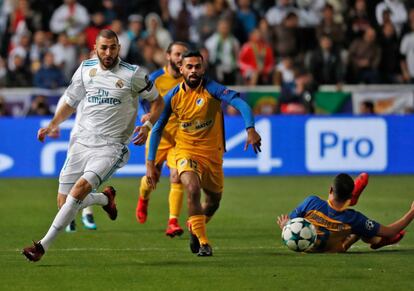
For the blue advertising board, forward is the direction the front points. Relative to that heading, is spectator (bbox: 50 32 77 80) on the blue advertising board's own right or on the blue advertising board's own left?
on the blue advertising board's own right

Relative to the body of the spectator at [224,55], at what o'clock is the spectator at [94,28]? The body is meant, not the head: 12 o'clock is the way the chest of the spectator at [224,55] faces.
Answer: the spectator at [94,28] is roughly at 3 o'clock from the spectator at [224,55].

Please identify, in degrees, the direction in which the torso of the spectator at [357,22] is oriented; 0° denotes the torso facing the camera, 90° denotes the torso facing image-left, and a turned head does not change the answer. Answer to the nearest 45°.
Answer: approximately 0°

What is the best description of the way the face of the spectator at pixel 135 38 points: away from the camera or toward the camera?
toward the camera

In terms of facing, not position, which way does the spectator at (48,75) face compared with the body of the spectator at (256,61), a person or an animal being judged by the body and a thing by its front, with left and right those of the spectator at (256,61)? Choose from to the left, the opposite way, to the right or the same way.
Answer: the same way

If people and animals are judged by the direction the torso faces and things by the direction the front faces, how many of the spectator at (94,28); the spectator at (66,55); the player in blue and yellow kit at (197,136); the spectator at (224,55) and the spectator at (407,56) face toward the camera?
5

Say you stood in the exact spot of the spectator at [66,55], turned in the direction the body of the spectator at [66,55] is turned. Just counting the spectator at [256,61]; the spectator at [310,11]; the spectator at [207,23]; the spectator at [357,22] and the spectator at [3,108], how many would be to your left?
4

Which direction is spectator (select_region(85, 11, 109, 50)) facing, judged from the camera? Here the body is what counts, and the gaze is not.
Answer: toward the camera

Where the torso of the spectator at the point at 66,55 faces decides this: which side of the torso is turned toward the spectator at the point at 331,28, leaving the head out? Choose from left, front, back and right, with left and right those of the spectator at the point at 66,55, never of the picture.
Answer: left

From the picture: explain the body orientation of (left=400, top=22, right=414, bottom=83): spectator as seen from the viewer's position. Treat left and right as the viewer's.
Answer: facing the viewer

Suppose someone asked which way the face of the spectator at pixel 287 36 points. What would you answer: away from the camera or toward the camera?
toward the camera

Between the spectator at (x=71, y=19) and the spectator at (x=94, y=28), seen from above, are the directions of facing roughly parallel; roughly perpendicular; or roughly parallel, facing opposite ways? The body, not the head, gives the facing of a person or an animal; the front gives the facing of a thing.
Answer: roughly parallel

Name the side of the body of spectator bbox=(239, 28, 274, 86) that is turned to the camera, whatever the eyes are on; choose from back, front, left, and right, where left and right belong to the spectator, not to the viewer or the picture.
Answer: front

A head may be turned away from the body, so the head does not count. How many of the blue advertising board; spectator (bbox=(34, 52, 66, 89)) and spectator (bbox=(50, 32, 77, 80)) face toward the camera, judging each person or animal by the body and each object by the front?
3

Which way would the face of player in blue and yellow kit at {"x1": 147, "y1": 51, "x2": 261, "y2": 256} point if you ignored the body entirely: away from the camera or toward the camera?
toward the camera

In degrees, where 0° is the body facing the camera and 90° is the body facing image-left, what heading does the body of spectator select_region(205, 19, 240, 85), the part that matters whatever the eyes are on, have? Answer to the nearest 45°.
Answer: approximately 0°

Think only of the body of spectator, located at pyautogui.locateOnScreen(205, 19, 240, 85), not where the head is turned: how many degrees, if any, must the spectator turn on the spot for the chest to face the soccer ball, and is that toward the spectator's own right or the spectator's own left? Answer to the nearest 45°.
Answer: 0° — they already face it

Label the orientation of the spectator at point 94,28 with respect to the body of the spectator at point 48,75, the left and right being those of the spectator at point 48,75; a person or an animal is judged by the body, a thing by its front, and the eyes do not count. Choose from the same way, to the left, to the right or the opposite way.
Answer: the same way

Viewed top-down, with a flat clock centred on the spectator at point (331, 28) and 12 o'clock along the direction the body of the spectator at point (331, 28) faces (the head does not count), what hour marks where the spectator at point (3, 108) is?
the spectator at point (3, 108) is roughly at 2 o'clock from the spectator at point (331, 28).
